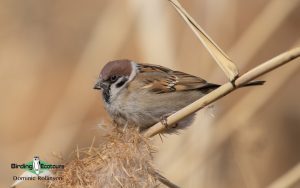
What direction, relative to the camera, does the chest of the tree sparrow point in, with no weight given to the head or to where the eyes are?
to the viewer's left
